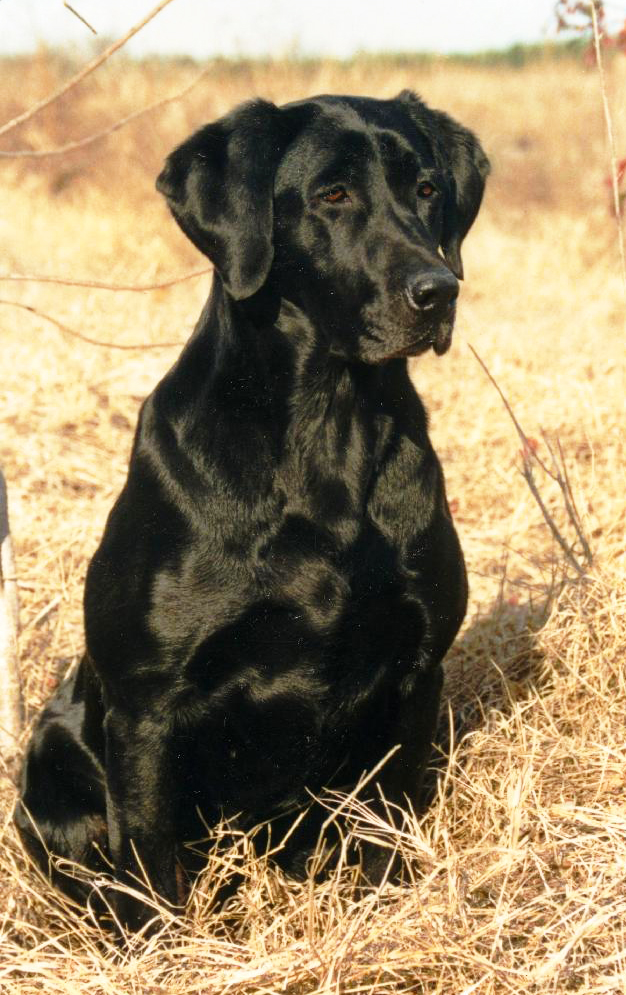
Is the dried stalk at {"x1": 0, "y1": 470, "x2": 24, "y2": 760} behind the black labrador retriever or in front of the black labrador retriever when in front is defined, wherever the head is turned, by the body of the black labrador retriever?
behind

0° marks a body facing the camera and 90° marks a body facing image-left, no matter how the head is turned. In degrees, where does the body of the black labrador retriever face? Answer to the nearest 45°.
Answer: approximately 315°
